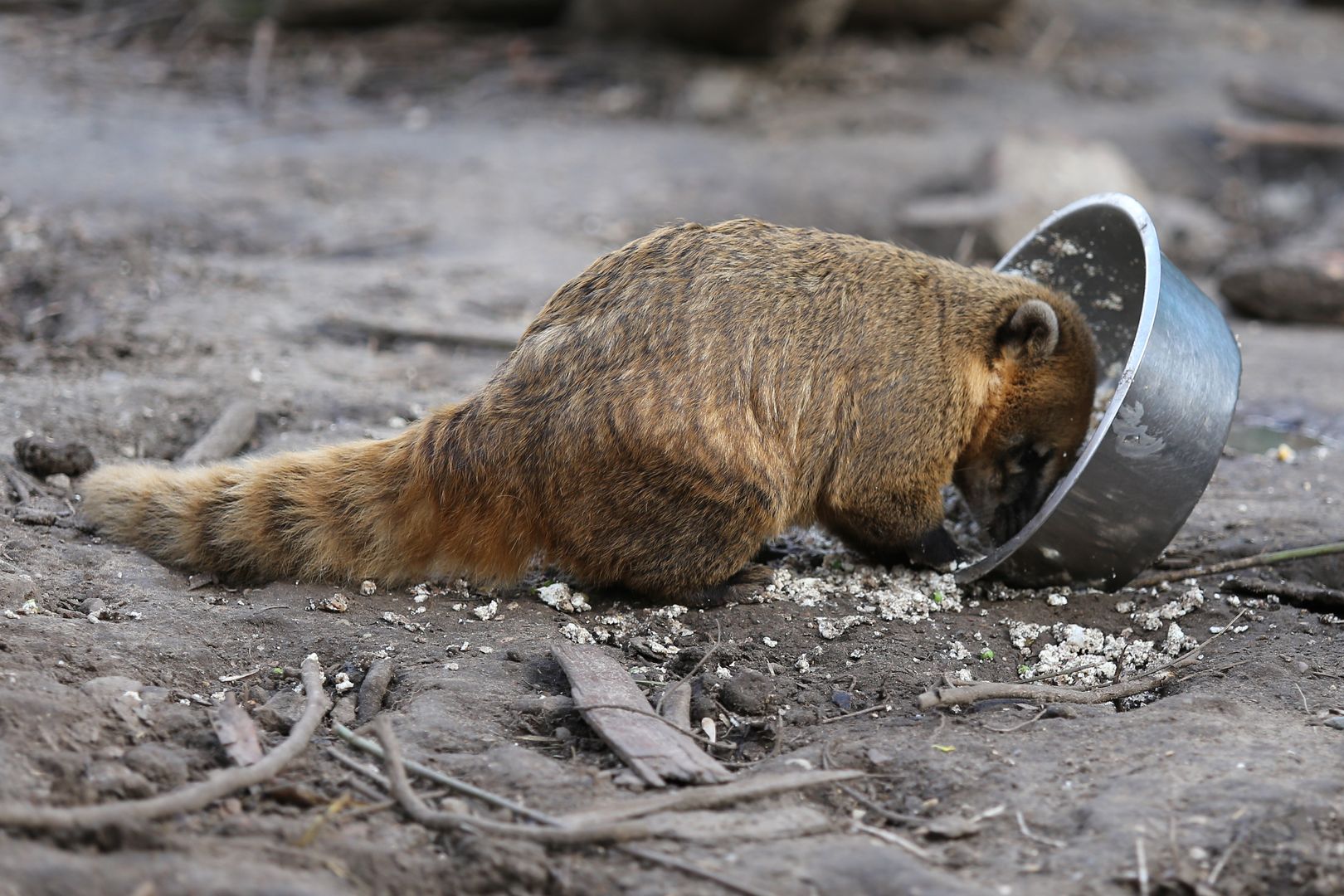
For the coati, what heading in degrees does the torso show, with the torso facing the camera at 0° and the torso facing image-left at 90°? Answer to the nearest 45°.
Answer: approximately 270°

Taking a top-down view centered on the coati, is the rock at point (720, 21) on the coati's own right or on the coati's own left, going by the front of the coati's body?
on the coati's own left

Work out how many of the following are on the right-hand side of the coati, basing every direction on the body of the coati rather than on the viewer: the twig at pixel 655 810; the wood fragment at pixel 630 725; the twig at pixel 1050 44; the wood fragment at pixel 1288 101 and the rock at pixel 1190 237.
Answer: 2

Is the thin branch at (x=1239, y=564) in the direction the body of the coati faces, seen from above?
yes

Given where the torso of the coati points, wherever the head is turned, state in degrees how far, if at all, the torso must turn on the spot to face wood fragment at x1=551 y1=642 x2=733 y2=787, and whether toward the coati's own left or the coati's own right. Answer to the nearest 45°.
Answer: approximately 90° to the coati's own right

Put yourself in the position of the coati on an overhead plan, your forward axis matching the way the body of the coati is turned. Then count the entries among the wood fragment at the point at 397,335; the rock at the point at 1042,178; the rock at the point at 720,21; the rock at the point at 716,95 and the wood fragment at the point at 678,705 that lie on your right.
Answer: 1

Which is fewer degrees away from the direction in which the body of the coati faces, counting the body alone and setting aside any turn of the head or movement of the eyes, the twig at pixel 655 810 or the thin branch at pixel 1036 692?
the thin branch

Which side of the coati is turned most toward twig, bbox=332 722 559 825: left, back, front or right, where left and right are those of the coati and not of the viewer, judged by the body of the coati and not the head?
right

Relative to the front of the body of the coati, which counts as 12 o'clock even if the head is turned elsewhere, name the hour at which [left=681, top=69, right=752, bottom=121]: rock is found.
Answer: The rock is roughly at 9 o'clock from the coati.

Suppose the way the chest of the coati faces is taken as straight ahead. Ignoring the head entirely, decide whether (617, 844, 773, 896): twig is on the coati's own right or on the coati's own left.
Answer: on the coati's own right

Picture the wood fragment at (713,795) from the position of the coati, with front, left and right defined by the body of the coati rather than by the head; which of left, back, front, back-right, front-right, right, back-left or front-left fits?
right

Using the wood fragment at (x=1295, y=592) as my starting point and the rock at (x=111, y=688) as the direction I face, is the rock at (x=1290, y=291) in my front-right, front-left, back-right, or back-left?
back-right

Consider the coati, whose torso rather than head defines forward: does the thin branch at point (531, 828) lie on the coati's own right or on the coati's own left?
on the coati's own right

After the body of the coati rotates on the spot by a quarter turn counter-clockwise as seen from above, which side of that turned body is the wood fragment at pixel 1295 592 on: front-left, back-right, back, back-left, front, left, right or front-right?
right
